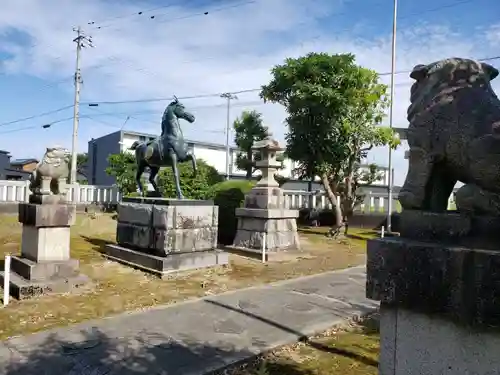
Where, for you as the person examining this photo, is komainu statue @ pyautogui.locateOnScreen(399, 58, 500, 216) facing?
facing away from the viewer and to the left of the viewer

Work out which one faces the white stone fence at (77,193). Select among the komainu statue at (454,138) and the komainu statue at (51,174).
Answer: the komainu statue at (454,138)

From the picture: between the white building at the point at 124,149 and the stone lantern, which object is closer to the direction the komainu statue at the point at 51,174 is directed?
the stone lantern

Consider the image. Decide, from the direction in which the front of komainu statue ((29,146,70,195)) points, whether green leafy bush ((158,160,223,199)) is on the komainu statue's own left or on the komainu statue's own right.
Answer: on the komainu statue's own left

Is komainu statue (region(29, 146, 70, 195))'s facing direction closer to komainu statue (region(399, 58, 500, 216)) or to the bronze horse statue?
the komainu statue

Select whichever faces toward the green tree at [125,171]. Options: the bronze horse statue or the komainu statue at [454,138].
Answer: the komainu statue

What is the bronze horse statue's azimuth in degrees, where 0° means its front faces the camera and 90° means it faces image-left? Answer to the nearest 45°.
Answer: approximately 315°

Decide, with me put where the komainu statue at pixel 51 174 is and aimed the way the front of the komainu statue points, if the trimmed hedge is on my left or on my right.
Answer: on my left
